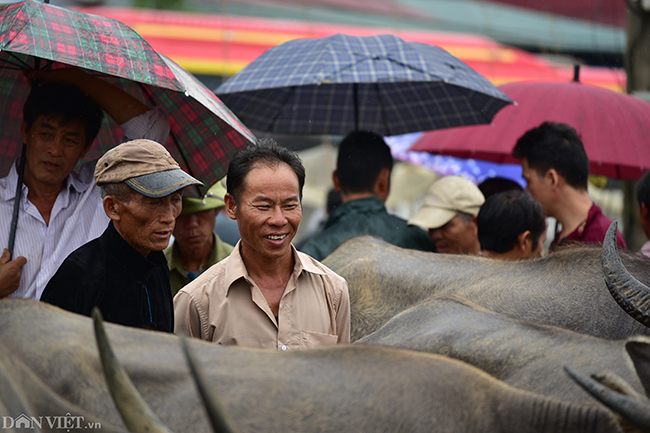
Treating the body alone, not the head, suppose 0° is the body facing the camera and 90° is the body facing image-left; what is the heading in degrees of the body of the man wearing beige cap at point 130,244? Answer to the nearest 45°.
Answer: approximately 315°

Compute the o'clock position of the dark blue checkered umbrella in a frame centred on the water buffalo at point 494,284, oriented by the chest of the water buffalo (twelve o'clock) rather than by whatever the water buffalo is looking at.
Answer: The dark blue checkered umbrella is roughly at 8 o'clock from the water buffalo.

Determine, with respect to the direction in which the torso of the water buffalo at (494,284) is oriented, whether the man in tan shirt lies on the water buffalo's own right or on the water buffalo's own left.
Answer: on the water buffalo's own right

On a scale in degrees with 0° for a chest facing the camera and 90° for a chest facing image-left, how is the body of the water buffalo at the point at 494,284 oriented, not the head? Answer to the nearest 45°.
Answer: approximately 270°

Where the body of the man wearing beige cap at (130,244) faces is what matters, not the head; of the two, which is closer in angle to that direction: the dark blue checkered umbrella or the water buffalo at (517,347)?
the water buffalo

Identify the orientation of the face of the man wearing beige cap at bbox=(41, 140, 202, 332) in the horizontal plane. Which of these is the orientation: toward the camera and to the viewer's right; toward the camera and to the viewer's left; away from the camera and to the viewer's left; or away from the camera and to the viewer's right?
toward the camera and to the viewer's right
